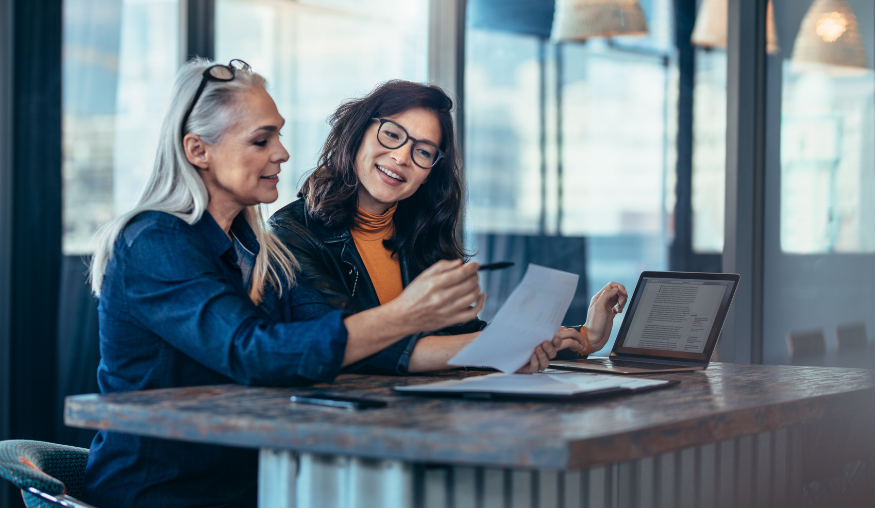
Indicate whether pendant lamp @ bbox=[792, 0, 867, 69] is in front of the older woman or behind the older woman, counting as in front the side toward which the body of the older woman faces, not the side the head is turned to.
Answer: in front

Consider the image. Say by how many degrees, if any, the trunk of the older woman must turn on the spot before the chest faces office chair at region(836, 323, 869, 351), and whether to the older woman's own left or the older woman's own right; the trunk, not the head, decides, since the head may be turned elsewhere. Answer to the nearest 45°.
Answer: approximately 45° to the older woman's own left

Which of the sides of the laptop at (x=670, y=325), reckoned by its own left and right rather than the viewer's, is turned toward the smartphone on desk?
front

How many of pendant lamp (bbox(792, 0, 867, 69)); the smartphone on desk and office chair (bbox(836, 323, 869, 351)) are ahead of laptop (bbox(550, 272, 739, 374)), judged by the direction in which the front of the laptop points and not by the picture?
1

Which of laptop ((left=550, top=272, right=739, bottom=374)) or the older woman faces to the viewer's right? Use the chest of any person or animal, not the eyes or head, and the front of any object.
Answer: the older woman

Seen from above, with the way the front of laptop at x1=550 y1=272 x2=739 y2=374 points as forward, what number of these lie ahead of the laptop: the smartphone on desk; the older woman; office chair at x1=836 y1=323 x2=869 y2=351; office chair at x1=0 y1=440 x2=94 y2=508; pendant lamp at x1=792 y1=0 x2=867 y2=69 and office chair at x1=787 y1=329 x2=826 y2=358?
3

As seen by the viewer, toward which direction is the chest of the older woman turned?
to the viewer's right

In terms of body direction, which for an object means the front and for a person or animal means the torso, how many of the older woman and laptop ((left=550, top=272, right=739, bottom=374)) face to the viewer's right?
1

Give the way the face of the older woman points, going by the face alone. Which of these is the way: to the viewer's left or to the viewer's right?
to the viewer's right

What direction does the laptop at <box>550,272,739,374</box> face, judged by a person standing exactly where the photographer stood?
facing the viewer and to the left of the viewer

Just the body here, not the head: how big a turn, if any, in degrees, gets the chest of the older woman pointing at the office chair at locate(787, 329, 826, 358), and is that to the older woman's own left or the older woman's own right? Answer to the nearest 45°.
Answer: approximately 45° to the older woman's own left

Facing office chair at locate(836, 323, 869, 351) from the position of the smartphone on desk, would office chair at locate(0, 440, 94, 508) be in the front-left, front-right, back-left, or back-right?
back-left

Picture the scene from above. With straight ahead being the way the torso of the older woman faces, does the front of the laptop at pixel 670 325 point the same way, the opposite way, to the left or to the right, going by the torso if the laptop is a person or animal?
the opposite way

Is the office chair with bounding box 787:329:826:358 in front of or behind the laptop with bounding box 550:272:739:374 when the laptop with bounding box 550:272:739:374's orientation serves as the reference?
behind
